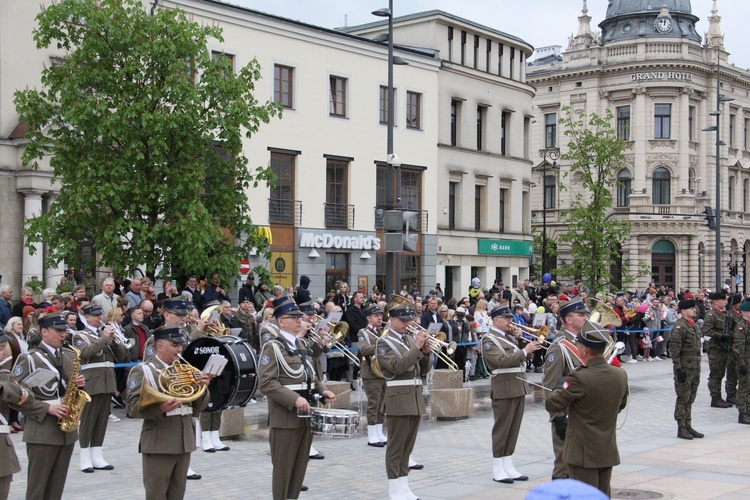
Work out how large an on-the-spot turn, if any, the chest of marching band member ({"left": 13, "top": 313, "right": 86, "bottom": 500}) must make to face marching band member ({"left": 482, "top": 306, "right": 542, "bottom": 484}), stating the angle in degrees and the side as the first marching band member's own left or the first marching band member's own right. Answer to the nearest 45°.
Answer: approximately 45° to the first marching band member's own left

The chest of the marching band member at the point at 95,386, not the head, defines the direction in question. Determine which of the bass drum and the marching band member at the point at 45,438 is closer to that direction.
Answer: the bass drum

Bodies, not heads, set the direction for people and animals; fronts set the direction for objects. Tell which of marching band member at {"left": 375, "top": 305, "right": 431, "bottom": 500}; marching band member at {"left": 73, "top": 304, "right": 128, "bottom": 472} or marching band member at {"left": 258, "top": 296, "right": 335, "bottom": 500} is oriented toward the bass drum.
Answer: marching band member at {"left": 73, "top": 304, "right": 128, "bottom": 472}

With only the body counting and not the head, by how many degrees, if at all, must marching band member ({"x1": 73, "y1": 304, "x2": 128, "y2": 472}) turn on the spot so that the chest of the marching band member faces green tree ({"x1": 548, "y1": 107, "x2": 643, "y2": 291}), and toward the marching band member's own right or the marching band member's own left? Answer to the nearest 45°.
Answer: approximately 90° to the marching band member's own left

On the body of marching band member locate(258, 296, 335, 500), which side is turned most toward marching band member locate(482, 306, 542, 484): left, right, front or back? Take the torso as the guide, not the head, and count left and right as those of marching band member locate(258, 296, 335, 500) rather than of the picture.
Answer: left

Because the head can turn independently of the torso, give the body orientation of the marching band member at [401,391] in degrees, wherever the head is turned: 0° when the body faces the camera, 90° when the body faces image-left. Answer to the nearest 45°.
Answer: approximately 315°
